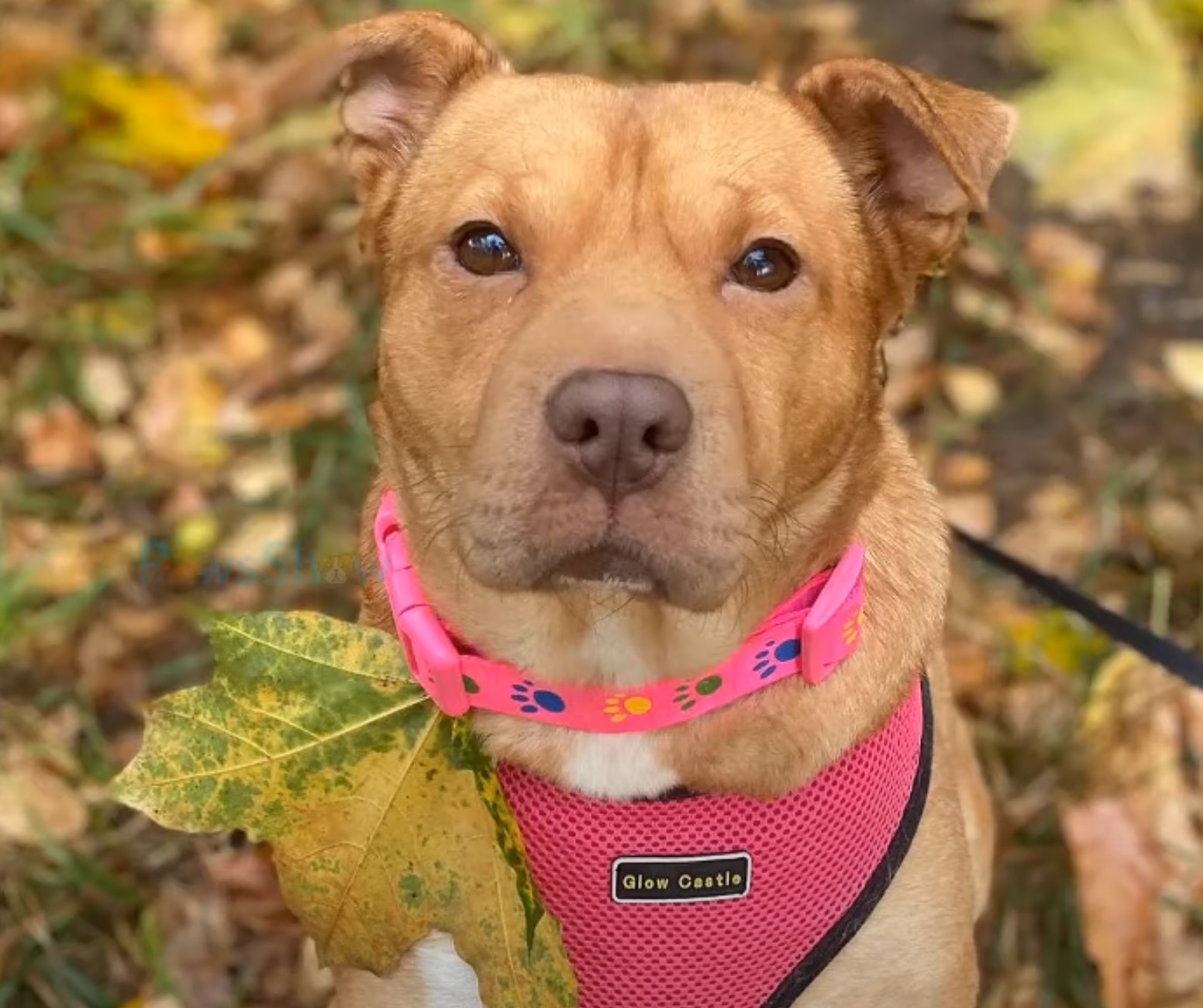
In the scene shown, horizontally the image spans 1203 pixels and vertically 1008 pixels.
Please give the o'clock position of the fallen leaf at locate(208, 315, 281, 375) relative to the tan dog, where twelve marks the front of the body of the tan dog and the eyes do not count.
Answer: The fallen leaf is roughly at 5 o'clock from the tan dog.

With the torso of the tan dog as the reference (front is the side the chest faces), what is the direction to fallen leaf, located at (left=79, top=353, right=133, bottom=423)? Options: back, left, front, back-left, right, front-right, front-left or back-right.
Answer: back-right

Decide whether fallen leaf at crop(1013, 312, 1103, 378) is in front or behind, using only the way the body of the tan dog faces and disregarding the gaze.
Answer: behind

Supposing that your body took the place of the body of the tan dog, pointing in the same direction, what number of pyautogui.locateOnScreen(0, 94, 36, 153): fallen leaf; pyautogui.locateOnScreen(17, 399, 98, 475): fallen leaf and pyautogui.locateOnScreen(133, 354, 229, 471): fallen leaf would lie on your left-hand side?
0

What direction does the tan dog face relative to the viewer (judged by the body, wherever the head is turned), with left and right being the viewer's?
facing the viewer

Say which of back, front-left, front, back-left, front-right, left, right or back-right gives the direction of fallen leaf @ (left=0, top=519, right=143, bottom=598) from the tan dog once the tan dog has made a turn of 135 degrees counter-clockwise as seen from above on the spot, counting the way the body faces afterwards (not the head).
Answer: left

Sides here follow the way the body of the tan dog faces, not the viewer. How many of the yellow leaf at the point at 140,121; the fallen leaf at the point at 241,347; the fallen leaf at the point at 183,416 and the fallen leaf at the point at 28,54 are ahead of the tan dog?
0

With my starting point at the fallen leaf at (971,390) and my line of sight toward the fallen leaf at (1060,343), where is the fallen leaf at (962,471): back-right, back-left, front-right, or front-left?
back-right

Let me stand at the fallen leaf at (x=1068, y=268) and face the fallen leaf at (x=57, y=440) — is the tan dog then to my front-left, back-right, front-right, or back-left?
front-left

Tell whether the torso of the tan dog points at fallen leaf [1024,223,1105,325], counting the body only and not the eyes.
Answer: no

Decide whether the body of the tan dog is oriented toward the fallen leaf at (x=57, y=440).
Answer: no

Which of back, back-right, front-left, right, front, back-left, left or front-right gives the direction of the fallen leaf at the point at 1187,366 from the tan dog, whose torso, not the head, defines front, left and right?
back-left

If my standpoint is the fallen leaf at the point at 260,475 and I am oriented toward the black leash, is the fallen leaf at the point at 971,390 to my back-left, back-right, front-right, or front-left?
front-left

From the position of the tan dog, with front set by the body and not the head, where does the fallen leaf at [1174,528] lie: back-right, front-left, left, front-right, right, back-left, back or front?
back-left

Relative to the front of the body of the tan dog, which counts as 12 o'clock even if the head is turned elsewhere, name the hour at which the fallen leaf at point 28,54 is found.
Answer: The fallen leaf is roughly at 5 o'clock from the tan dog.

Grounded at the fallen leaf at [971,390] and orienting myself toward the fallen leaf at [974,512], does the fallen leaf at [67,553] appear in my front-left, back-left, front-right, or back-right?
front-right

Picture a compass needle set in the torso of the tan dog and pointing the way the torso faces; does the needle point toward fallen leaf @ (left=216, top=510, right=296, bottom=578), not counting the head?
no
